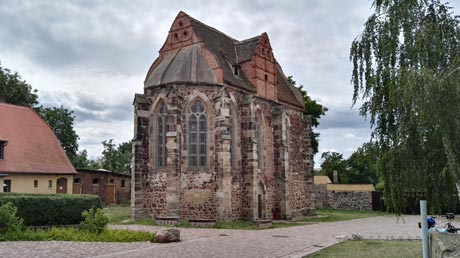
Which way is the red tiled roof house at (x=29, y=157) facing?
toward the camera

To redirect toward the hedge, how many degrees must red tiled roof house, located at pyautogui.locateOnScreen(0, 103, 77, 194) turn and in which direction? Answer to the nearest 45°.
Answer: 0° — it already faces it

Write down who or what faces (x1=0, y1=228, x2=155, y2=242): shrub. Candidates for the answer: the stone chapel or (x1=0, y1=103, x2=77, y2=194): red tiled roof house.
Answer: the red tiled roof house

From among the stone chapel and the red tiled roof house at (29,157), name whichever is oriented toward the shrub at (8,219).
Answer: the red tiled roof house

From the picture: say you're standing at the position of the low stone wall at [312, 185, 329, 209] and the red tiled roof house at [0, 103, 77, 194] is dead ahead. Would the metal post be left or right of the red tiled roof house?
left
